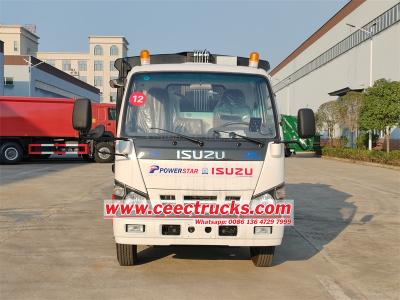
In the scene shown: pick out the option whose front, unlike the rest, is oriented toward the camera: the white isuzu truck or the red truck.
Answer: the white isuzu truck

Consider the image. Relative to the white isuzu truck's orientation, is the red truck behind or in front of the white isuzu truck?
behind

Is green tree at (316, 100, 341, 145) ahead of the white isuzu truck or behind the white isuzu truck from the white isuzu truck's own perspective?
behind

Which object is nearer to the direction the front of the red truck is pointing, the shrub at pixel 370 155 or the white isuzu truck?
the shrub

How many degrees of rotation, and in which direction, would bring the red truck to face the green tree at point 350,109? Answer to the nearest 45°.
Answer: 0° — it already faces it

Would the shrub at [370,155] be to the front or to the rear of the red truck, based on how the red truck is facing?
to the front

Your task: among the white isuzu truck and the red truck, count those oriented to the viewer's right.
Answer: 1

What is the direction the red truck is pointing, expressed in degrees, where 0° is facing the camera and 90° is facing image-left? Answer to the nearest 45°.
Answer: approximately 270°

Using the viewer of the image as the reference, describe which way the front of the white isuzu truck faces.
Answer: facing the viewer
